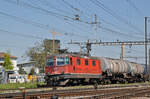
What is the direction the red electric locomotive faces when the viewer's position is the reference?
facing the viewer and to the left of the viewer

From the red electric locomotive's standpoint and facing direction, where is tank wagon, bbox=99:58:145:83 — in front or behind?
behind
